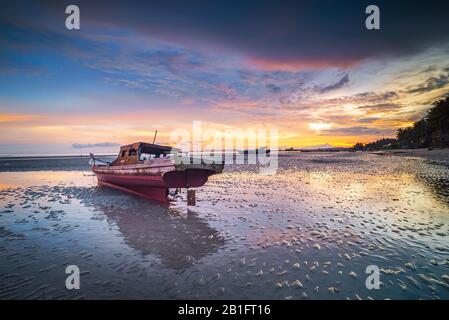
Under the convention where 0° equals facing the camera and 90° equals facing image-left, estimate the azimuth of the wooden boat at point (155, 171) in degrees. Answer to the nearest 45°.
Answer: approximately 135°
